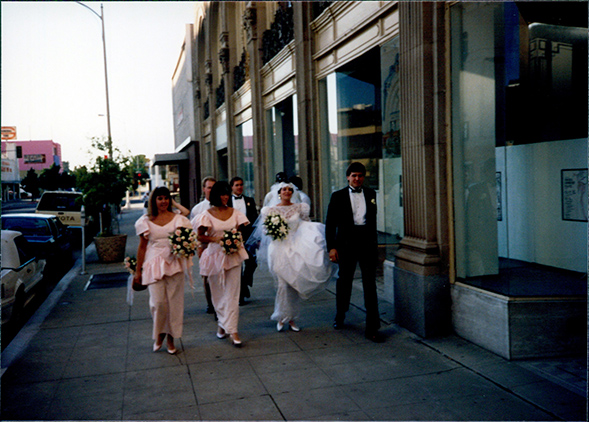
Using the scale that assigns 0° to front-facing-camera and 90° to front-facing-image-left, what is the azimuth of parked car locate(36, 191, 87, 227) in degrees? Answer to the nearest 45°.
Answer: approximately 180°

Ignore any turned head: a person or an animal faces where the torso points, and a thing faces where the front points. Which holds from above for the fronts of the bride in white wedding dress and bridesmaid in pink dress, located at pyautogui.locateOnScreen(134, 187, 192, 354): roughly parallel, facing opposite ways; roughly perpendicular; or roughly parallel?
roughly parallel

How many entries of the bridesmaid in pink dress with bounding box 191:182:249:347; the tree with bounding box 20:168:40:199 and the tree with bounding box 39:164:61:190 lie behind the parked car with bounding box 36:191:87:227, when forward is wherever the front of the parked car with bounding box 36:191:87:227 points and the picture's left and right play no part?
1

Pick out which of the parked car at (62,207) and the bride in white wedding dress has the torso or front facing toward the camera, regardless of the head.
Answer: the bride in white wedding dress

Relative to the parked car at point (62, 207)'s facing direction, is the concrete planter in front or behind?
behind

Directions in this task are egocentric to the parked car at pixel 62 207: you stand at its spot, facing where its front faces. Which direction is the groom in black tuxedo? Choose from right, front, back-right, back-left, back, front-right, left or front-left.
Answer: back

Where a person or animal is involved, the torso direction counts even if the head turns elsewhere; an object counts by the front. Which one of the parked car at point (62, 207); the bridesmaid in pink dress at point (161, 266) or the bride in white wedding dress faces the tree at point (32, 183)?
the parked car

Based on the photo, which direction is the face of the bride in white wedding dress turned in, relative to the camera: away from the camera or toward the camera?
toward the camera

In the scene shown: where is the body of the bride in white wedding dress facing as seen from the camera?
toward the camera

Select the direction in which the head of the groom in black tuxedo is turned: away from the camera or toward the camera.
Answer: toward the camera

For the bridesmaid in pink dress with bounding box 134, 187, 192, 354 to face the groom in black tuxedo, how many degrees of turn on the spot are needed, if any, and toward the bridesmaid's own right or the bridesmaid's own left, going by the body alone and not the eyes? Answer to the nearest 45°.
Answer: approximately 90° to the bridesmaid's own left

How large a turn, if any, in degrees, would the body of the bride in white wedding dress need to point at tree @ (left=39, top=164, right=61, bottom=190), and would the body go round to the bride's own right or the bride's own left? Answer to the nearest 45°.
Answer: approximately 135° to the bride's own right

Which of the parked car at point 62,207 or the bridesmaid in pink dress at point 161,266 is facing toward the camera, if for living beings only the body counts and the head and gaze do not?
the bridesmaid in pink dress

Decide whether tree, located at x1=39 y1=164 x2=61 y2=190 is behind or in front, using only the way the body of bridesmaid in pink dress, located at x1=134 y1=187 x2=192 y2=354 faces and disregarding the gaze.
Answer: behind

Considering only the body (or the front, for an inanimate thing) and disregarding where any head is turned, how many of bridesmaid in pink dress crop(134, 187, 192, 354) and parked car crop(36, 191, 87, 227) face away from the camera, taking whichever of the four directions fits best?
1

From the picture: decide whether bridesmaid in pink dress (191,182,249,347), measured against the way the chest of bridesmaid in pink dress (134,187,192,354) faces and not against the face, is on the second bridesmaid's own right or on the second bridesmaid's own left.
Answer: on the second bridesmaid's own left
